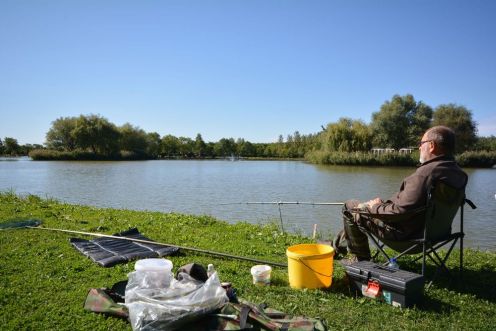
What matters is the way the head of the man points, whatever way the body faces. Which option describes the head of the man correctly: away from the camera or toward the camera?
away from the camera

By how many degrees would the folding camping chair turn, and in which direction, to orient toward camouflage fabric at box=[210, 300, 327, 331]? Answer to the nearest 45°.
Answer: approximately 90° to its left

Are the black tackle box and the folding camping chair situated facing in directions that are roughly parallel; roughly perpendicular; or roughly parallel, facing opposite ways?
roughly perpendicular

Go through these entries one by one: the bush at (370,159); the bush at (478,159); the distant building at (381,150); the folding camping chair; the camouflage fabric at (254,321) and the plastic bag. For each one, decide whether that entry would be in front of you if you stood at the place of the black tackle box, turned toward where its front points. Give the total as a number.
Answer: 2

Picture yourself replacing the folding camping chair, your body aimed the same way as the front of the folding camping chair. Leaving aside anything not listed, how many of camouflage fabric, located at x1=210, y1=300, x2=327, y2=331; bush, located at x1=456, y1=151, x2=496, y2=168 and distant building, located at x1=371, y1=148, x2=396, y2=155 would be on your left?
1

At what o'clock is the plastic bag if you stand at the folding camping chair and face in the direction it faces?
The plastic bag is roughly at 9 o'clock from the folding camping chair.

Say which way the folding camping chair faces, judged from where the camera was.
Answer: facing away from the viewer and to the left of the viewer

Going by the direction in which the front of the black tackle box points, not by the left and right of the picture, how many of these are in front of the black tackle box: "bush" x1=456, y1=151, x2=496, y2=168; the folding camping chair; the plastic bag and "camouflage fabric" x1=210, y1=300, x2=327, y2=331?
2

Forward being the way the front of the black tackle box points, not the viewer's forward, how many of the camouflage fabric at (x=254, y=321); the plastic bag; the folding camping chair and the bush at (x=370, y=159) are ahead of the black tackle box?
2

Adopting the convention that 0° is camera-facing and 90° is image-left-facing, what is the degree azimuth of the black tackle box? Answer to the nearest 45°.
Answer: approximately 45°

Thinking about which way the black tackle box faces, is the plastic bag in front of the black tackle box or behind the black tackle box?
in front

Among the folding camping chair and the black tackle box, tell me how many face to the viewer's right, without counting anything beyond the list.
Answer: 0

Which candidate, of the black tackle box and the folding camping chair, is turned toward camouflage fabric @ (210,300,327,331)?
the black tackle box

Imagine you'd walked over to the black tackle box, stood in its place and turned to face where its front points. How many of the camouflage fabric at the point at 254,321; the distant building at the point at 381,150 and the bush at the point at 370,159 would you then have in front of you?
1

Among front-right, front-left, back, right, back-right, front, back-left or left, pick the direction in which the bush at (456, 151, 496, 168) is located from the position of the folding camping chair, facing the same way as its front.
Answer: front-right
